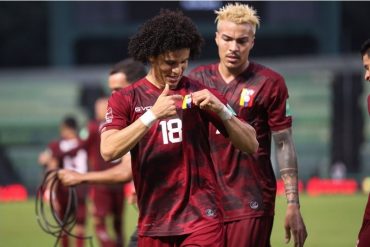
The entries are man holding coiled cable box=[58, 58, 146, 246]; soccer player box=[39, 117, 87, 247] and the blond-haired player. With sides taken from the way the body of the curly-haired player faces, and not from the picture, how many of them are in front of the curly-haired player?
0

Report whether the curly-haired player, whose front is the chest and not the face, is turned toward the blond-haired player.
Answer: no

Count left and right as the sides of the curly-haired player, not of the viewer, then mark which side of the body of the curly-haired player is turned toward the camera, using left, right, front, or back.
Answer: front

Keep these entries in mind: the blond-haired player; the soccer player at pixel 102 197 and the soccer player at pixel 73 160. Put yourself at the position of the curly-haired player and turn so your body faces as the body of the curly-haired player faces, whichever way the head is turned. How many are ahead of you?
0

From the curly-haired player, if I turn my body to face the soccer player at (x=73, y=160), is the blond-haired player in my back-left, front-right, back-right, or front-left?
front-right

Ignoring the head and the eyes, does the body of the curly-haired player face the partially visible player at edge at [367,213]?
no

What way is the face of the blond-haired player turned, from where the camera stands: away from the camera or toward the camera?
toward the camera
